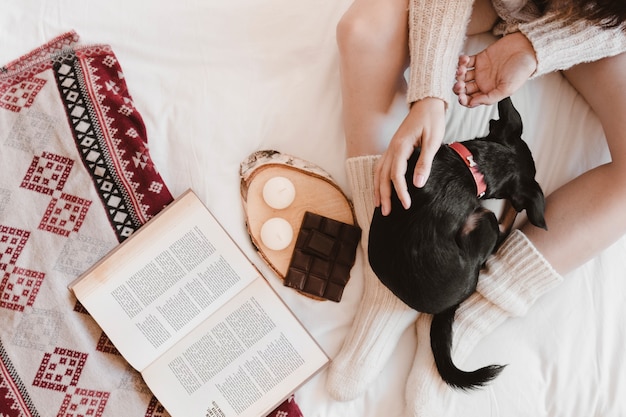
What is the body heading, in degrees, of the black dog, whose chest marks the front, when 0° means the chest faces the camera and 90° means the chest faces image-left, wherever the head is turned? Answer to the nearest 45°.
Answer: approximately 225°

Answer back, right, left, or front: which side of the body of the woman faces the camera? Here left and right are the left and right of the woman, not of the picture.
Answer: front
